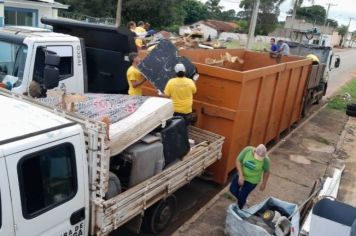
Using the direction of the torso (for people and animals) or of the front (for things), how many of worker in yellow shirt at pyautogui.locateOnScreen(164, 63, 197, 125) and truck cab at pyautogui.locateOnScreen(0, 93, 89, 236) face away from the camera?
1

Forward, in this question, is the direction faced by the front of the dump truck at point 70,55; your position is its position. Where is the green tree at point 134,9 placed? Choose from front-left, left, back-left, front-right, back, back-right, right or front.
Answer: back-right

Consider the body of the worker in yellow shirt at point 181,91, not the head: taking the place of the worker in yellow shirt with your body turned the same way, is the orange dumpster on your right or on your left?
on your right

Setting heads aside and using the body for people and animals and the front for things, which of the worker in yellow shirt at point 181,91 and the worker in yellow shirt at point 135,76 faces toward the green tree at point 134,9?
the worker in yellow shirt at point 181,91

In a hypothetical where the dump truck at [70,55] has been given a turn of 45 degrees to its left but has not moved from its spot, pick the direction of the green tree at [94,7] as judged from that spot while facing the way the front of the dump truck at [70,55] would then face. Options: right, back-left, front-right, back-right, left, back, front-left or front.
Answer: back

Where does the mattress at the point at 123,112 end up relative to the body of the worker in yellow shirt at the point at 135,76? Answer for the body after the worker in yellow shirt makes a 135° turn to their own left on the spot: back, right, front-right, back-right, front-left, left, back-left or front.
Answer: back-left

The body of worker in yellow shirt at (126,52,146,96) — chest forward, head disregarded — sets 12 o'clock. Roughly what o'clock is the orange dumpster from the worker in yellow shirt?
The orange dumpster is roughly at 12 o'clock from the worker in yellow shirt.

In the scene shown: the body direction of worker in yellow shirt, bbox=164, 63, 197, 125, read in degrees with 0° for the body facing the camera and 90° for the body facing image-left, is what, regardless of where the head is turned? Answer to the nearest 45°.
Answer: approximately 180°

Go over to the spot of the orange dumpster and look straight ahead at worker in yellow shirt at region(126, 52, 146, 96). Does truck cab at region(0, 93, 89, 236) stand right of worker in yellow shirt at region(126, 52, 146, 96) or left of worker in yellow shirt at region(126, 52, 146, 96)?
left

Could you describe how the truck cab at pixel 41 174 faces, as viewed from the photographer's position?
facing the viewer and to the left of the viewer

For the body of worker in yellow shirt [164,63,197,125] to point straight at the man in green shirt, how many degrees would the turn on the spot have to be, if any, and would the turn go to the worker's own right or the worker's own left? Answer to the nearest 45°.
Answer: approximately 135° to the worker's own right

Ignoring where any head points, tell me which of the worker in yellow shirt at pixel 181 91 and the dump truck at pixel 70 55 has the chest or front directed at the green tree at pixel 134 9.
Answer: the worker in yellow shirt

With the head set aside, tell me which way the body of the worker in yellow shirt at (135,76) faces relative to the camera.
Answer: to the viewer's right

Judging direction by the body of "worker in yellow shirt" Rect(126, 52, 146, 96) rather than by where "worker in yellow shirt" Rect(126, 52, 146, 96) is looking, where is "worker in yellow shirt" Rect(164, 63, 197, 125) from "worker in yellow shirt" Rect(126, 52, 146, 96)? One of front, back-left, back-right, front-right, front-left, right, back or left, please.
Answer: front-right

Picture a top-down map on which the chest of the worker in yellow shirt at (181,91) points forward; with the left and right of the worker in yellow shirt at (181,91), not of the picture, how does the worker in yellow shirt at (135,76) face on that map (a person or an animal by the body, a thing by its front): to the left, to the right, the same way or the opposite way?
to the right

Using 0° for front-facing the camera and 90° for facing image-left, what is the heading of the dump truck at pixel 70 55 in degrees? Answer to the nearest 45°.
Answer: approximately 45°
